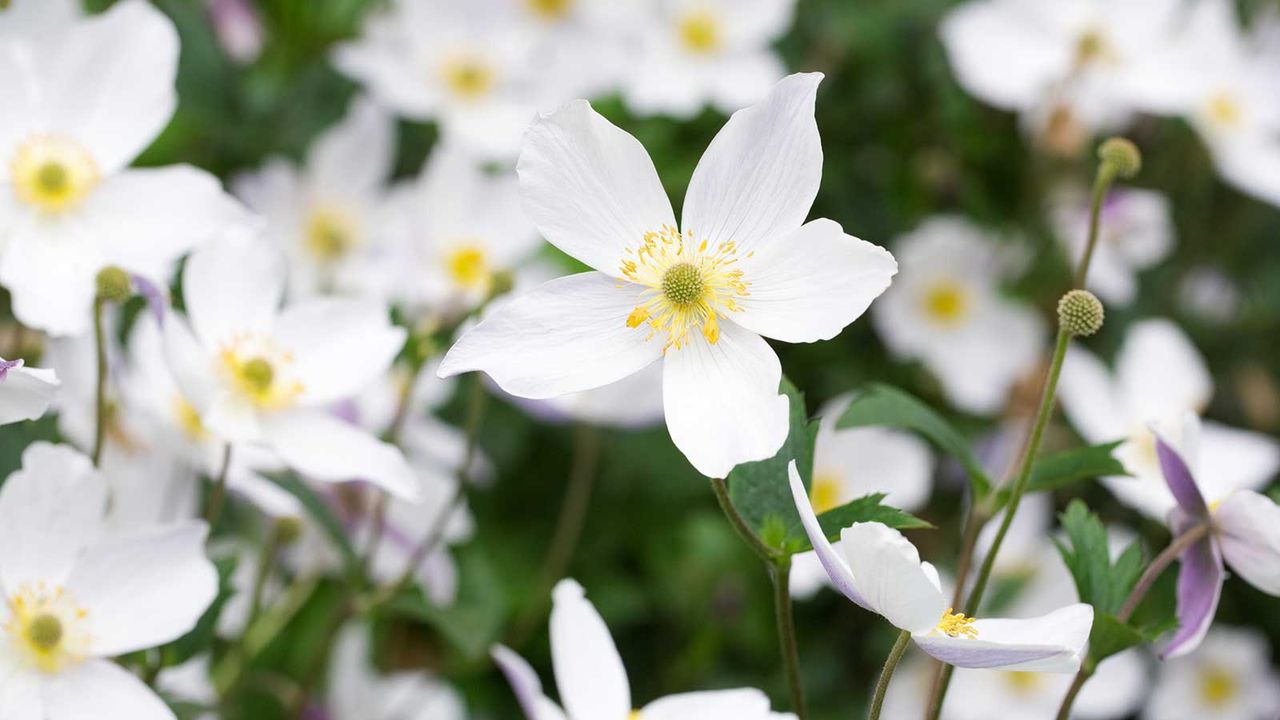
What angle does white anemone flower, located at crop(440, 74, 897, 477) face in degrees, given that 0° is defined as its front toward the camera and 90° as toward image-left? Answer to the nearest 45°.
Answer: approximately 0°

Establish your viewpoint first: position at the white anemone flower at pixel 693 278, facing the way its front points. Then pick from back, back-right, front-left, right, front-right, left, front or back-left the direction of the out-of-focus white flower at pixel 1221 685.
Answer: back-left

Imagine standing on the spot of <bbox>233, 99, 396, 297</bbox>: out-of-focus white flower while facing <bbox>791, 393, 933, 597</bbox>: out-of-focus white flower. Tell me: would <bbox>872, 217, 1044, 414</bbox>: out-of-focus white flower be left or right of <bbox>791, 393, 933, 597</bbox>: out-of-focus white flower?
left
